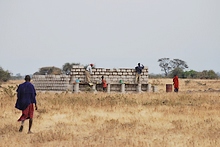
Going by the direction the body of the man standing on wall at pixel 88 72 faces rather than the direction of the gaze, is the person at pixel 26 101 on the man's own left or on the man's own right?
on the man's own right

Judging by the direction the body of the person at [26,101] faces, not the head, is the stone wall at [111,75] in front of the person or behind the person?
in front

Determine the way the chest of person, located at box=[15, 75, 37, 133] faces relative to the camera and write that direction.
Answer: away from the camera
